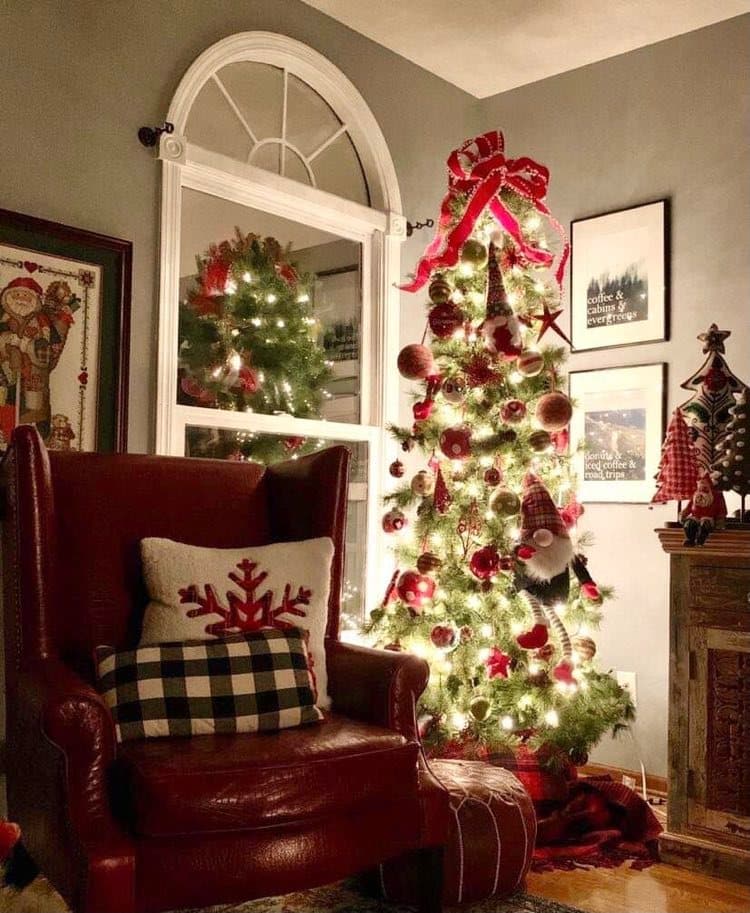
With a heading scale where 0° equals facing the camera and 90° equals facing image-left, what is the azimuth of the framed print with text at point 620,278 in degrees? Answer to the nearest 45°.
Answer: approximately 45°

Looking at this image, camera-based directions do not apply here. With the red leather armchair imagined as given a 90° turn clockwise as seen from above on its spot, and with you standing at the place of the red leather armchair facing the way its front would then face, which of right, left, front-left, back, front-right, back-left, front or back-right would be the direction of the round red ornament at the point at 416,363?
back

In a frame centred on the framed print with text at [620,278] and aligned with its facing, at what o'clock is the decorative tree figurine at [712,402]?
The decorative tree figurine is roughly at 10 o'clock from the framed print with text.

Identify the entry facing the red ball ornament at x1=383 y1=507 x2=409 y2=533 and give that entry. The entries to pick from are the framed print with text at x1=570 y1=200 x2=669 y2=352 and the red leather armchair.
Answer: the framed print with text

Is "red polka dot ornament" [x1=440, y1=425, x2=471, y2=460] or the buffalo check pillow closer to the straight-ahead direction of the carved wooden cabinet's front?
the buffalo check pillow

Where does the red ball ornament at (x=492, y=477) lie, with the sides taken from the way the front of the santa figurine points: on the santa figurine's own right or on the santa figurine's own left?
on the santa figurine's own right

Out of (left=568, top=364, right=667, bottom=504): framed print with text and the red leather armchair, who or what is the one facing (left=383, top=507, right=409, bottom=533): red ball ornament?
the framed print with text

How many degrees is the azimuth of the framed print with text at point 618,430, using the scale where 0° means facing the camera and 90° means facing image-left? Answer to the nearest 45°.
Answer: approximately 45°
